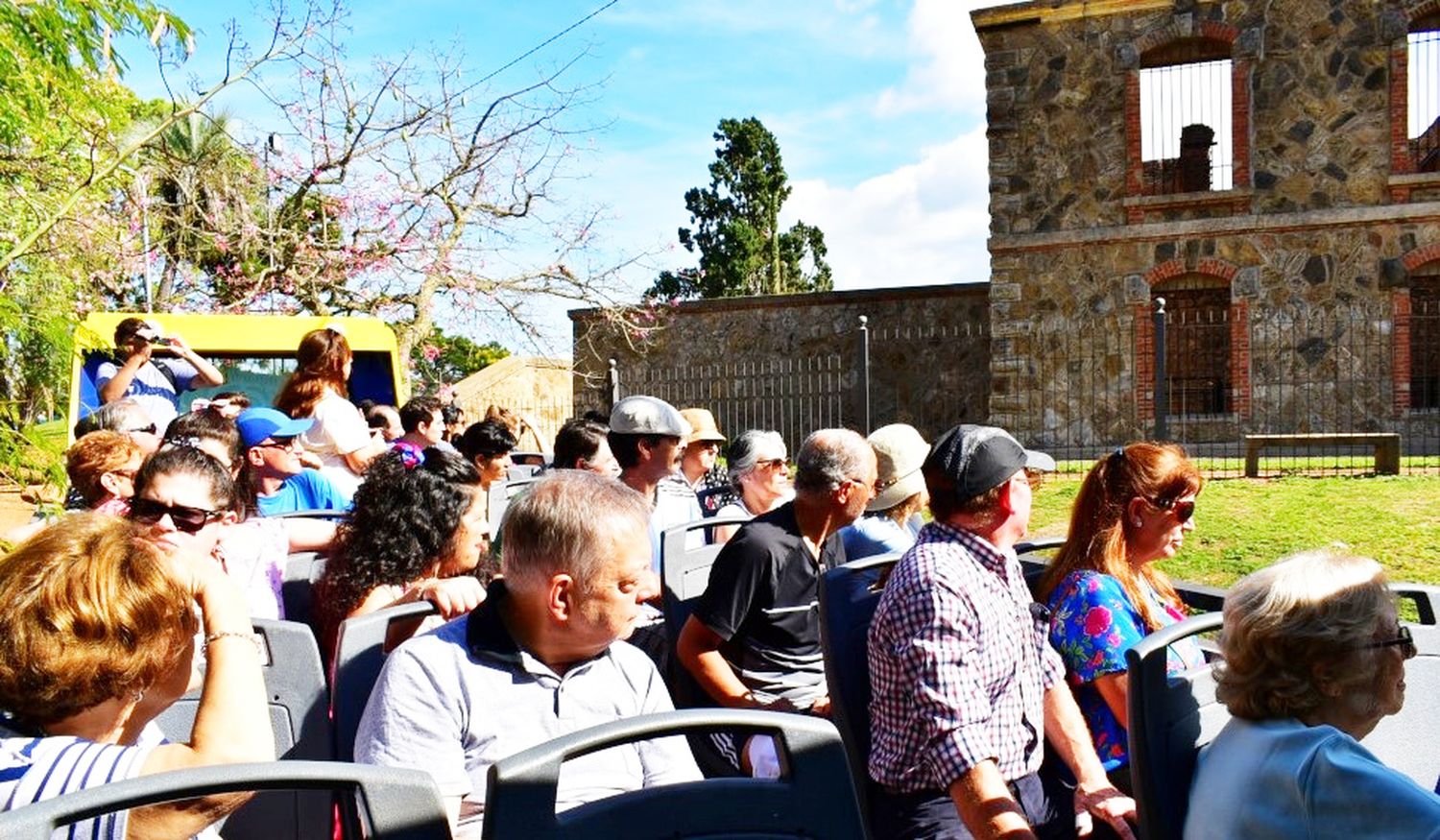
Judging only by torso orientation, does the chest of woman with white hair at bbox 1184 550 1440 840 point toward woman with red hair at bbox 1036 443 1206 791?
no

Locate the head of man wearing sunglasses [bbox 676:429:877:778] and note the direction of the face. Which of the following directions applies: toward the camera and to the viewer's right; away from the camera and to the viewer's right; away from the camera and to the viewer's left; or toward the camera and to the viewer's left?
away from the camera and to the viewer's right

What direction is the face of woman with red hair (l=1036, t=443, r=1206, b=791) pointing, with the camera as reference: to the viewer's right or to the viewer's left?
to the viewer's right

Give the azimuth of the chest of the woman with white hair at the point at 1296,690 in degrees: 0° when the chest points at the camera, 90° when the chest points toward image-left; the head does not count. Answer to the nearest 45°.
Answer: approximately 225°

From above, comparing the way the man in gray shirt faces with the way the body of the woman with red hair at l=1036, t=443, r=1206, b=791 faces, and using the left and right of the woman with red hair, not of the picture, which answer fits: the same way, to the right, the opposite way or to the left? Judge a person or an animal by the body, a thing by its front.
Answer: the same way

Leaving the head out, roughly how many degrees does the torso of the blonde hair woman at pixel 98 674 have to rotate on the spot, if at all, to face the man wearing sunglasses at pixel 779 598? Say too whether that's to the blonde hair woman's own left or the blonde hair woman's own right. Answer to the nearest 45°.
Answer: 0° — they already face them

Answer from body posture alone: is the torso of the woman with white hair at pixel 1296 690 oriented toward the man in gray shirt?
no

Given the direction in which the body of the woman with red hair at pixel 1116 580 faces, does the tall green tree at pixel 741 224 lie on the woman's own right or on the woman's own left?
on the woman's own left

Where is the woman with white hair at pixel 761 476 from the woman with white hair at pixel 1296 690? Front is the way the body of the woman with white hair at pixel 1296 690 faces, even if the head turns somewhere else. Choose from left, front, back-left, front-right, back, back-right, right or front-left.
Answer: left

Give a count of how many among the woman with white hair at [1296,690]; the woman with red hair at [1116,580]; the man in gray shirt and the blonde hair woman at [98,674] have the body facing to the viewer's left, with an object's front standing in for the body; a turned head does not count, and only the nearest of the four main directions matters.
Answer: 0
